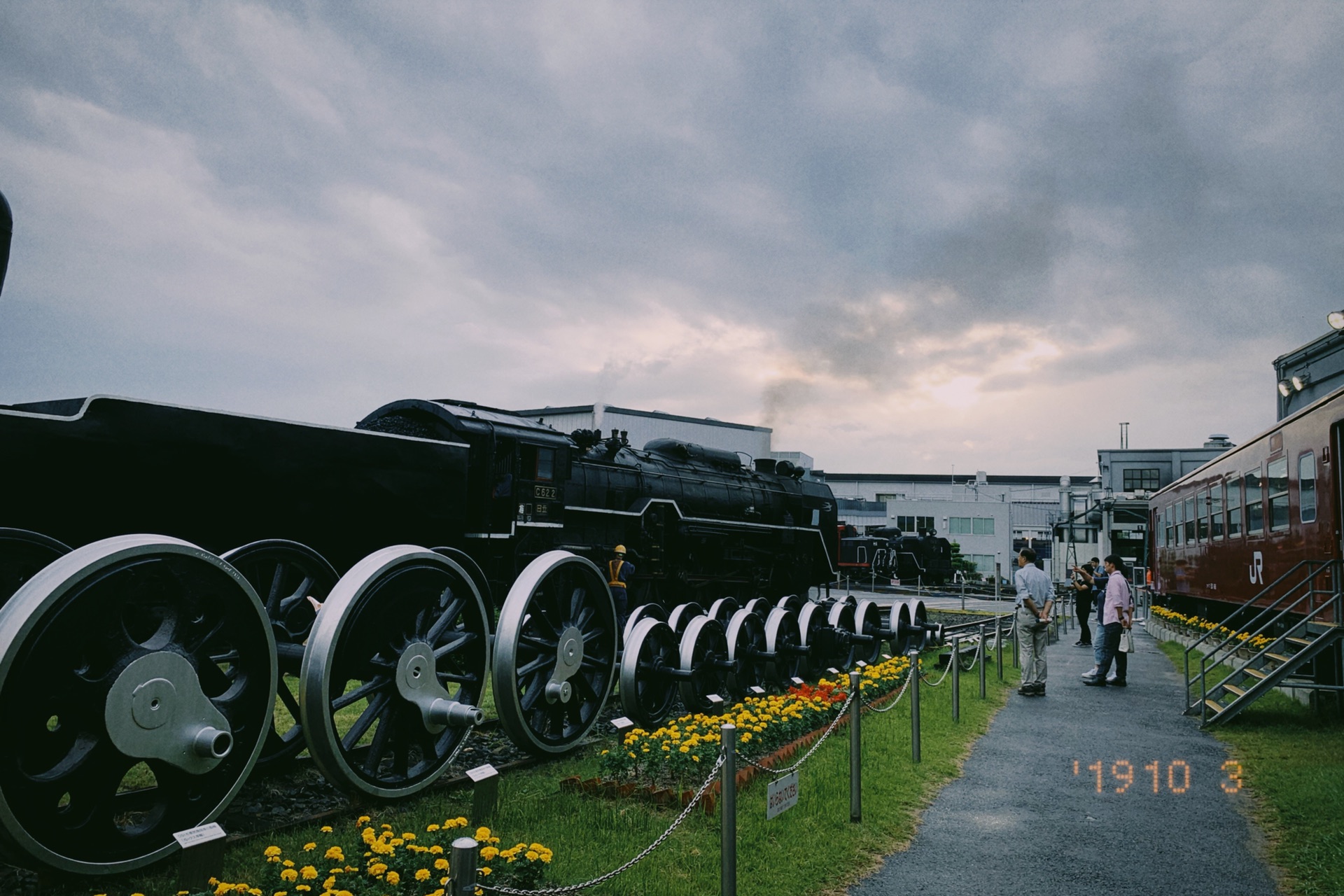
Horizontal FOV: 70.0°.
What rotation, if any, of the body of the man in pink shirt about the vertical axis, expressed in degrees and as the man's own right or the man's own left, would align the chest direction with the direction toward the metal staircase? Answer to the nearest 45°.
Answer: approximately 135° to the man's own left

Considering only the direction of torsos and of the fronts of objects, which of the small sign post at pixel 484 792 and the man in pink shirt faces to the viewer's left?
the man in pink shirt

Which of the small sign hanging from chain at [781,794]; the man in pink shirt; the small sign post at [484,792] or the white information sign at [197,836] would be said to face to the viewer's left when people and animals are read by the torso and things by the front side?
the man in pink shirt

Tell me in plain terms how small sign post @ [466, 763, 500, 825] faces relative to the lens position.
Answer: facing the viewer and to the right of the viewer

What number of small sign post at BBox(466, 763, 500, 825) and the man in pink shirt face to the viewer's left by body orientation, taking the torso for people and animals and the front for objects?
1

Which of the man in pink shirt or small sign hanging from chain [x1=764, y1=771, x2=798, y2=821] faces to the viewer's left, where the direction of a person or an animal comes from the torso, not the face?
the man in pink shirt

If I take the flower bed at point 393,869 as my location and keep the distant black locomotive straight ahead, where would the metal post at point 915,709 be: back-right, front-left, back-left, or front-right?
front-right

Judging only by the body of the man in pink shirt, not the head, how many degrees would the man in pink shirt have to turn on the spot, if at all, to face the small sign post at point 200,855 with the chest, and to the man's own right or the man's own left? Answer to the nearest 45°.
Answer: approximately 90° to the man's own left

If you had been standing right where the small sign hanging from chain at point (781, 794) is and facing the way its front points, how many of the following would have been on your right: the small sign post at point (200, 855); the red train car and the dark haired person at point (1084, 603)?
1

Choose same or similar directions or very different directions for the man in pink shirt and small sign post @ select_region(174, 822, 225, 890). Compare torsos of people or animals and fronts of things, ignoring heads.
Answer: very different directions

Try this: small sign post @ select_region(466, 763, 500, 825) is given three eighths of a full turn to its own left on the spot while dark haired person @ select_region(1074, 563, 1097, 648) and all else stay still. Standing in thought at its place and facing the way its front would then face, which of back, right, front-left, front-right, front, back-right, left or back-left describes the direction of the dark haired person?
front-right

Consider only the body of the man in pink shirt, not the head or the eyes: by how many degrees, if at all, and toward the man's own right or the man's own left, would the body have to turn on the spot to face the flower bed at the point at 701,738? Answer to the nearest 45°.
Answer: approximately 90° to the man's own left

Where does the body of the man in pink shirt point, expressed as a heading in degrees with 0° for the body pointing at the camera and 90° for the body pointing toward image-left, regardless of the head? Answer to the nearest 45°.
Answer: approximately 90°

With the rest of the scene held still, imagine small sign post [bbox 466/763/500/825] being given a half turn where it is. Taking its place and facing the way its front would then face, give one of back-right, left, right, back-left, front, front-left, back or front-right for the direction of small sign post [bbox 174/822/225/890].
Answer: left

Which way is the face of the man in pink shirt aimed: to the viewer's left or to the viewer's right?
to the viewer's left

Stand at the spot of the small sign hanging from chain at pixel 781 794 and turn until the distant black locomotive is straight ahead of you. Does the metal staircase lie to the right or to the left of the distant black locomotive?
right
